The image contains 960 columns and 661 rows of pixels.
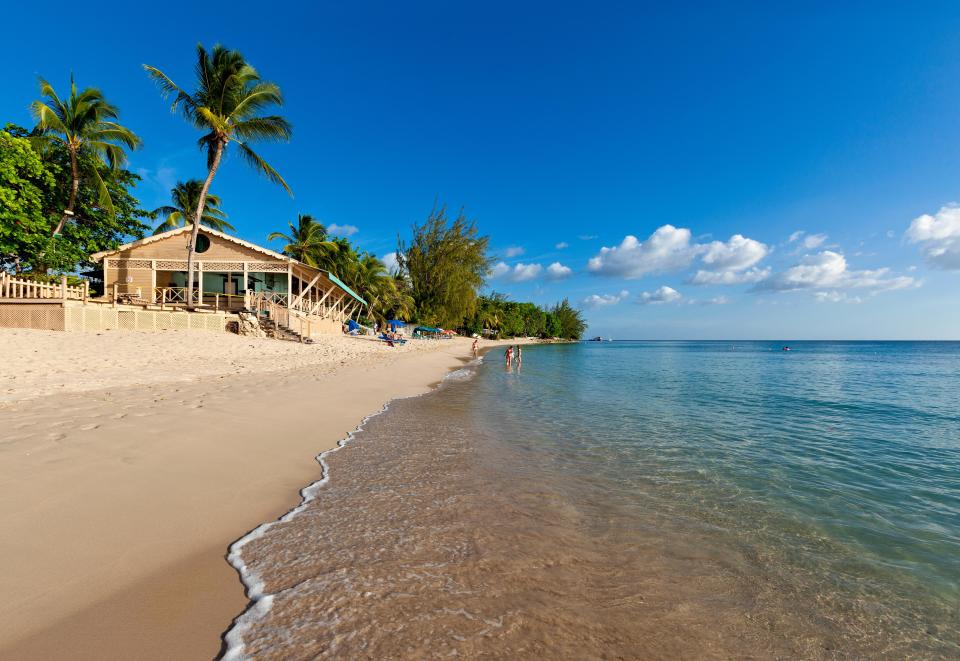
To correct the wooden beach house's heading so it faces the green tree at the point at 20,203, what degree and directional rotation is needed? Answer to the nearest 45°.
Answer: approximately 90° to its right

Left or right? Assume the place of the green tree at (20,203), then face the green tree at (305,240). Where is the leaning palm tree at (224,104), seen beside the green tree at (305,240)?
right

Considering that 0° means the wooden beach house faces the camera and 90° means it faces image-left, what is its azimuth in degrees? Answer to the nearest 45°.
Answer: approximately 0°

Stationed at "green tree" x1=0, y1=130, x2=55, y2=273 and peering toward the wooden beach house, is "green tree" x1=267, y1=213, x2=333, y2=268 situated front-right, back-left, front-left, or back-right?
front-left

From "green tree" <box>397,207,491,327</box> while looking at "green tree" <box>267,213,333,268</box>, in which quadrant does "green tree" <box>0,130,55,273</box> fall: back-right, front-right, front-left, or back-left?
front-left

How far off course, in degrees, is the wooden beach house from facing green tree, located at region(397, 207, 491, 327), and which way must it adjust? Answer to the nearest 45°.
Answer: approximately 135° to its left

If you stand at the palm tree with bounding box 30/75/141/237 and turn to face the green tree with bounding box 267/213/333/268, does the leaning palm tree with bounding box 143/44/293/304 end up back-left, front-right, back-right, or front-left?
front-right
